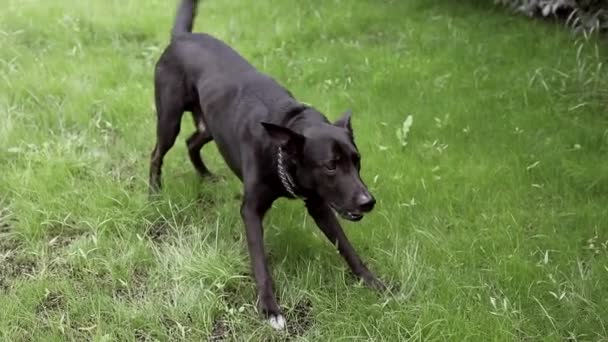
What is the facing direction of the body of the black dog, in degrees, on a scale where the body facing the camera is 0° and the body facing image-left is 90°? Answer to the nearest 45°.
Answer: approximately 315°
